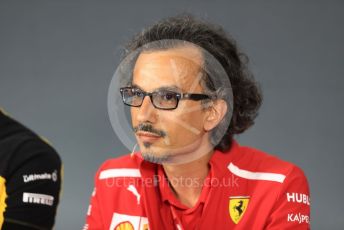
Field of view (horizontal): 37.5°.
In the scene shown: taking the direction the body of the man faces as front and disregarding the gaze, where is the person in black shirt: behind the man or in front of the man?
in front

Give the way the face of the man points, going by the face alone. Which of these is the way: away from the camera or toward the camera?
toward the camera
